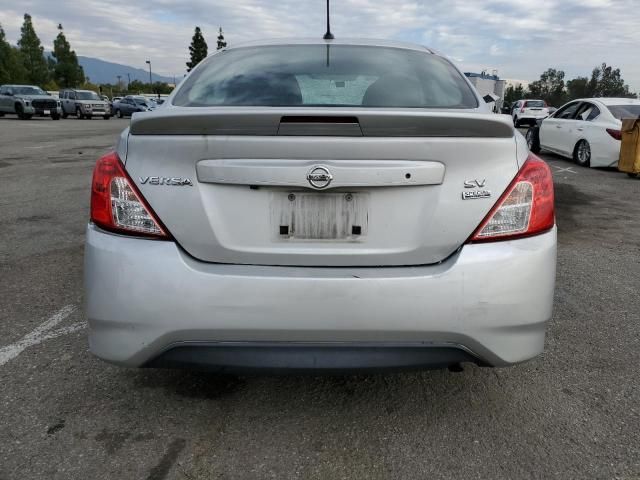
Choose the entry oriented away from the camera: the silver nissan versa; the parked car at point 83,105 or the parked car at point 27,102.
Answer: the silver nissan versa

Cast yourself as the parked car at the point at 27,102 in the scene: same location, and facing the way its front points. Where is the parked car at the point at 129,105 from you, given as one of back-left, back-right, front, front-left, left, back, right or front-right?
left

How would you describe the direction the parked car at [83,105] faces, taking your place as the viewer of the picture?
facing the viewer and to the right of the viewer

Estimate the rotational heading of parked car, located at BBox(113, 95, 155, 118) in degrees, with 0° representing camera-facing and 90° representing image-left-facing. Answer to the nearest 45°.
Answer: approximately 315°

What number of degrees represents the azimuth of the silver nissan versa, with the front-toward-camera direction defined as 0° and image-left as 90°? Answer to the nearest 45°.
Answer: approximately 180°

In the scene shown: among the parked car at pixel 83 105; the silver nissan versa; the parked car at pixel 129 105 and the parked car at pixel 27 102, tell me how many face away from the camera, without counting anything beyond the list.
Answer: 1

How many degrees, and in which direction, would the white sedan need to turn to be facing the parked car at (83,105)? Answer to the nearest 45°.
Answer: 0° — it already faces it

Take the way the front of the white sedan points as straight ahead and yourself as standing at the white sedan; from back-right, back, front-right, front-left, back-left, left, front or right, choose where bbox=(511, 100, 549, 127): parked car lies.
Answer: front-right

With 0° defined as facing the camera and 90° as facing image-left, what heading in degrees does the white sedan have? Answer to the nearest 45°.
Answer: approximately 135°

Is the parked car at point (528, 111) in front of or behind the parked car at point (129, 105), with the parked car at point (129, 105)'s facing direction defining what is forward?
in front

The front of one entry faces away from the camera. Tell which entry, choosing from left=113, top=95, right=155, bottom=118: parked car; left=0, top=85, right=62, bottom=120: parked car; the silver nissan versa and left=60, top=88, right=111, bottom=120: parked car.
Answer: the silver nissan versa

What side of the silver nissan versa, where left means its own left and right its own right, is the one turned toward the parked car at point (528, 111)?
front

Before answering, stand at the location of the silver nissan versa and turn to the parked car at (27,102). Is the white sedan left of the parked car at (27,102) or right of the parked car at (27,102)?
right

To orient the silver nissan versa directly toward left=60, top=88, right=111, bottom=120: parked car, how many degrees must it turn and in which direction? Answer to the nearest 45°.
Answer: approximately 45° to its left
